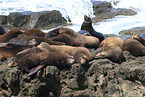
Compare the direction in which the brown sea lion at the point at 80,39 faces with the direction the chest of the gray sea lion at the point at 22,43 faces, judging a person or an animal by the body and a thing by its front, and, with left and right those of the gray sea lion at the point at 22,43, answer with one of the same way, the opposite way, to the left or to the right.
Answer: the opposite way

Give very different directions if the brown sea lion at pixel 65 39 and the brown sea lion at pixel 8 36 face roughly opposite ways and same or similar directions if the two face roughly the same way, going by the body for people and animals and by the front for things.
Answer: very different directions

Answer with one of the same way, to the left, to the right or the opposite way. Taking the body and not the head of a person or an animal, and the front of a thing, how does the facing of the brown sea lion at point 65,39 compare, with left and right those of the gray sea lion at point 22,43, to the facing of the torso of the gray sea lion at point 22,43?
the opposite way
